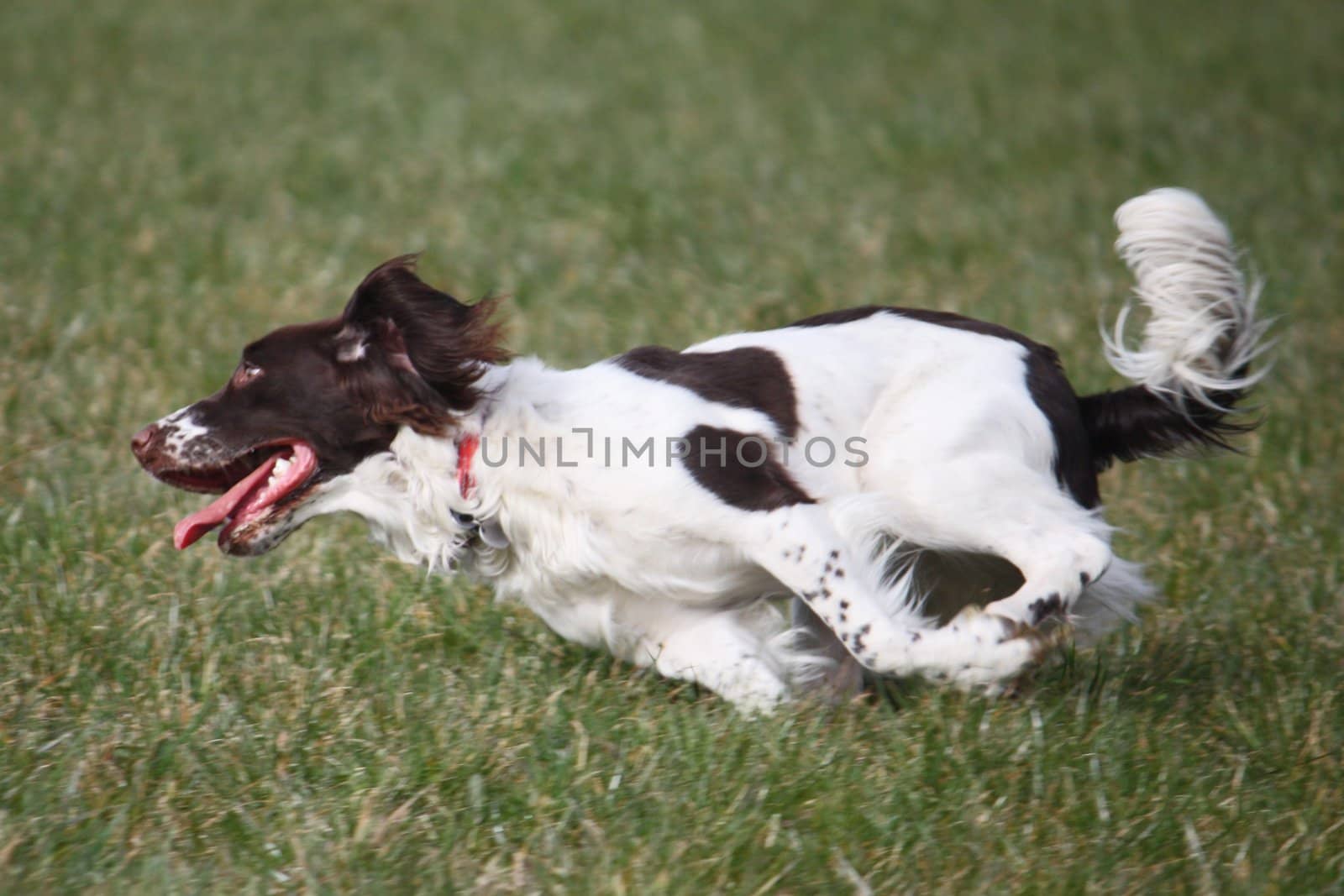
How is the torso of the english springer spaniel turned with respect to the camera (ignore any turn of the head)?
to the viewer's left
